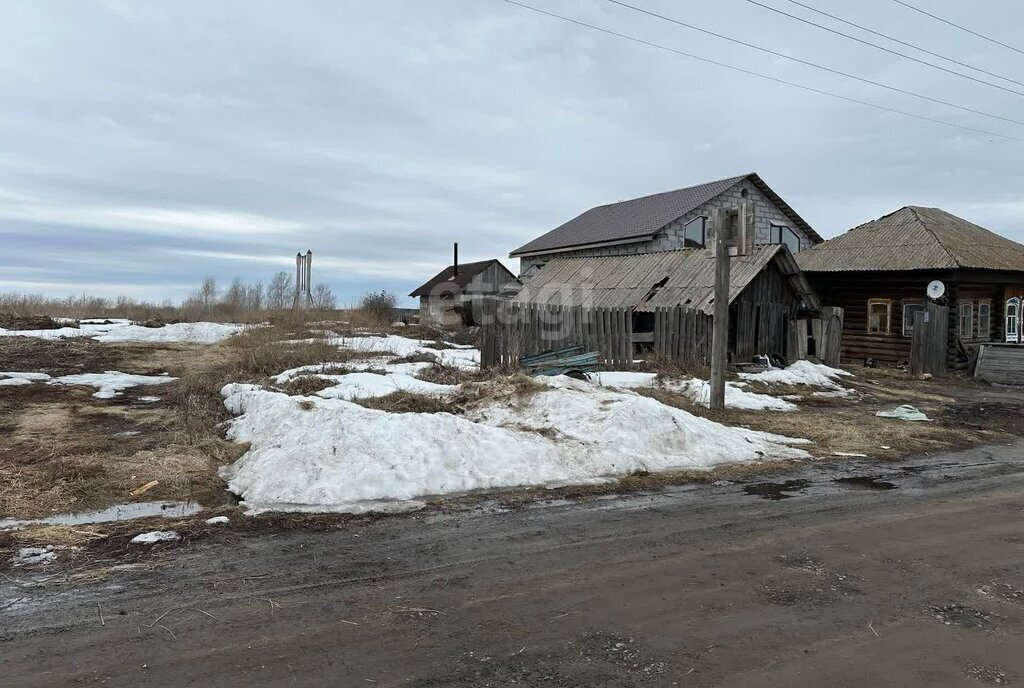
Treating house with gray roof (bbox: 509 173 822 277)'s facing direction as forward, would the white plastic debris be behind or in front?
in front

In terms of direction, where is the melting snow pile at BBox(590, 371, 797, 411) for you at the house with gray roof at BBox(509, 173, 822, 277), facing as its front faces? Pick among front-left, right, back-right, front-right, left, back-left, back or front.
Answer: front-right

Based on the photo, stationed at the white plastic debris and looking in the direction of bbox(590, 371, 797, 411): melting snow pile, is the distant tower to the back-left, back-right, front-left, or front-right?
front-right

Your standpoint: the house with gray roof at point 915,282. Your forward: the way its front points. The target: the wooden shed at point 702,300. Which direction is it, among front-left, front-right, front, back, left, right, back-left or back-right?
right

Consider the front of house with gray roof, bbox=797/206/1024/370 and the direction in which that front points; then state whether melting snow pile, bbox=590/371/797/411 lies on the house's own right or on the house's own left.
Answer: on the house's own right

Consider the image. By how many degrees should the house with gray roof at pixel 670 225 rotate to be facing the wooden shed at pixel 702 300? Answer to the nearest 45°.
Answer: approximately 45° to its right

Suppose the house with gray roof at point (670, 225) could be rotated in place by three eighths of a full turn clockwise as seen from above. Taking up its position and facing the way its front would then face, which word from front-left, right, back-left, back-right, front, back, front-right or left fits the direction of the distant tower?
front

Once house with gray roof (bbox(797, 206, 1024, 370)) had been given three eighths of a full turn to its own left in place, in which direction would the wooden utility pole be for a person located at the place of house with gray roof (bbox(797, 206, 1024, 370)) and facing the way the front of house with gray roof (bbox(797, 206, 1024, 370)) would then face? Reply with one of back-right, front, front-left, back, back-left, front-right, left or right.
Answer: back

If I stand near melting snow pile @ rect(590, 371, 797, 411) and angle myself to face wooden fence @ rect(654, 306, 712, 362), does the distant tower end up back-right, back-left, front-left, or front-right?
front-left

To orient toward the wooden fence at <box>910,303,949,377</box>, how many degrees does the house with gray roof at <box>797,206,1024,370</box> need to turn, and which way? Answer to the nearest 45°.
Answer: approximately 45° to its right

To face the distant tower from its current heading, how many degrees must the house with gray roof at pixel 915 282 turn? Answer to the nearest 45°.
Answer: approximately 135° to its right

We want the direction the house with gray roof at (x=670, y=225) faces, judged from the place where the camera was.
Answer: facing the viewer and to the right of the viewer

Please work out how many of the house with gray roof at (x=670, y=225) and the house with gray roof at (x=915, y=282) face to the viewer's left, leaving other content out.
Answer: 0

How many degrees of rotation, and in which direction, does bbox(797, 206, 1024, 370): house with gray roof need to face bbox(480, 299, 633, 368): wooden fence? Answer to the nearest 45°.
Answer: approximately 90° to its right

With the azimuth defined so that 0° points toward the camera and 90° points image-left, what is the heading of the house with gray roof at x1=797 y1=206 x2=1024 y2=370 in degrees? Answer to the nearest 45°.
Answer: approximately 315°
